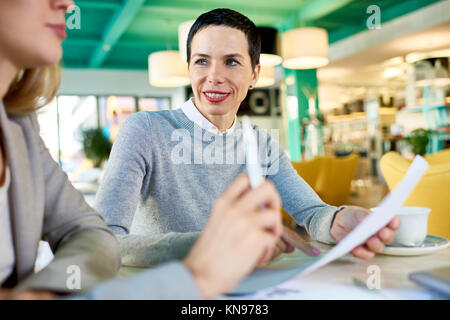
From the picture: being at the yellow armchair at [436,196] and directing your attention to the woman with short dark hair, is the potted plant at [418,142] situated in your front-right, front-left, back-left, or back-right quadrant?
back-right

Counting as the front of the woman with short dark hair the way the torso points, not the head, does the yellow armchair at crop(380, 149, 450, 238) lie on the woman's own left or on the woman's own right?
on the woman's own left

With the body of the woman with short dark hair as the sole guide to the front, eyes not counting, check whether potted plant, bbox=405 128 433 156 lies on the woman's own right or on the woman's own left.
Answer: on the woman's own left

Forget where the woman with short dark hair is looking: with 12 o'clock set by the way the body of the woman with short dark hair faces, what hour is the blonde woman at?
The blonde woman is roughly at 2 o'clock from the woman with short dark hair.

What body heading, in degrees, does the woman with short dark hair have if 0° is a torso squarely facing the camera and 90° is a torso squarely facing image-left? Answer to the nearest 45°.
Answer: approximately 315°

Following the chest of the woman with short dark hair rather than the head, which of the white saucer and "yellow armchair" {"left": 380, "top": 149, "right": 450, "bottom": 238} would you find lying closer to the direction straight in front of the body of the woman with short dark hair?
the white saucer

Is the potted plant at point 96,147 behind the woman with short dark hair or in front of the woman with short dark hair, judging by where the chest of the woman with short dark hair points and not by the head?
behind

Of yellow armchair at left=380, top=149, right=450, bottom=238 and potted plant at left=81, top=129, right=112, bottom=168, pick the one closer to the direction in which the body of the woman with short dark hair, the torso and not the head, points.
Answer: the yellow armchair

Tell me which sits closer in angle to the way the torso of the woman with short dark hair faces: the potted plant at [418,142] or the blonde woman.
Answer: the blonde woman

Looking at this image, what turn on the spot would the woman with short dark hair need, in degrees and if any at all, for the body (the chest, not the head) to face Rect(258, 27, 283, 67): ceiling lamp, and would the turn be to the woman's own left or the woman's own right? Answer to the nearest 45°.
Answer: approximately 135° to the woman's own left

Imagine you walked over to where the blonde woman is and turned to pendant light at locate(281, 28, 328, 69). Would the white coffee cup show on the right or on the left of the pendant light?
right
